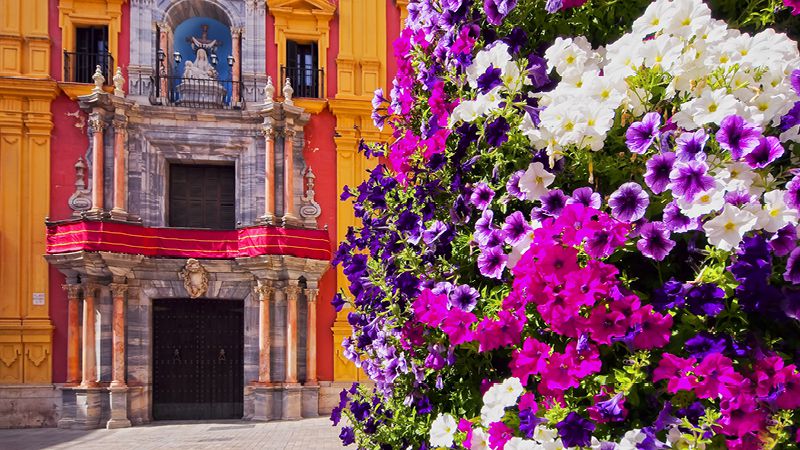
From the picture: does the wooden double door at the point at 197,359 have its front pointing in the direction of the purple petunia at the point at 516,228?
yes

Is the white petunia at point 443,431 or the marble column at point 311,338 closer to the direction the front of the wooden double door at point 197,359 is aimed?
the white petunia

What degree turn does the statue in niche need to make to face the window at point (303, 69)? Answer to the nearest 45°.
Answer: approximately 90° to its left

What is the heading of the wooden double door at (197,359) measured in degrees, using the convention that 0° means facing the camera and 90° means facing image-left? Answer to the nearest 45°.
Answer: approximately 0°

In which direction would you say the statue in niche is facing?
toward the camera

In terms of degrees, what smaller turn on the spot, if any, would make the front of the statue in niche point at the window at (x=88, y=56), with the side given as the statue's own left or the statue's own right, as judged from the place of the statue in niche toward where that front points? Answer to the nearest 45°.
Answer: approximately 90° to the statue's own right

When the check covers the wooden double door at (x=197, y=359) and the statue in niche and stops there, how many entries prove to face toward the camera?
2

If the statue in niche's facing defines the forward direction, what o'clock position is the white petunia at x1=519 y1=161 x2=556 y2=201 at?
The white petunia is roughly at 12 o'clock from the statue in niche.

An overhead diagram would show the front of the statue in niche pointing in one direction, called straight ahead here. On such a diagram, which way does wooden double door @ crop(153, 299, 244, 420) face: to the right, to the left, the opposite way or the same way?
the same way

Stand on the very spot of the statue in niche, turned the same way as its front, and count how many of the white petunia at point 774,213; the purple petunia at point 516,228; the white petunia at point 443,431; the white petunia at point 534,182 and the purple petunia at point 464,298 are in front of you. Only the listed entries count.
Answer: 5

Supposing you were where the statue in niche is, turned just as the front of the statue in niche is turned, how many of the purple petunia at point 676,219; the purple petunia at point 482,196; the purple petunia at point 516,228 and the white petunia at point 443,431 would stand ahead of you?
4

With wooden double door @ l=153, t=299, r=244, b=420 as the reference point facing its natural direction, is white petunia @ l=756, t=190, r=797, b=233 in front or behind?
in front

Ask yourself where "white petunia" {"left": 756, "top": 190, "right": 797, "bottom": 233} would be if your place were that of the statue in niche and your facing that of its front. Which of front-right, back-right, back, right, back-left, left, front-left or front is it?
front

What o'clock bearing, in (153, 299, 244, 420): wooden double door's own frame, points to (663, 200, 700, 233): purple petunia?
The purple petunia is roughly at 12 o'clock from the wooden double door.

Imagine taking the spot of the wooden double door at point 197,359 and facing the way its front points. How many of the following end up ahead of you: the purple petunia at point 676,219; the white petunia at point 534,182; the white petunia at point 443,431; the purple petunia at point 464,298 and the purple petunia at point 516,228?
5
